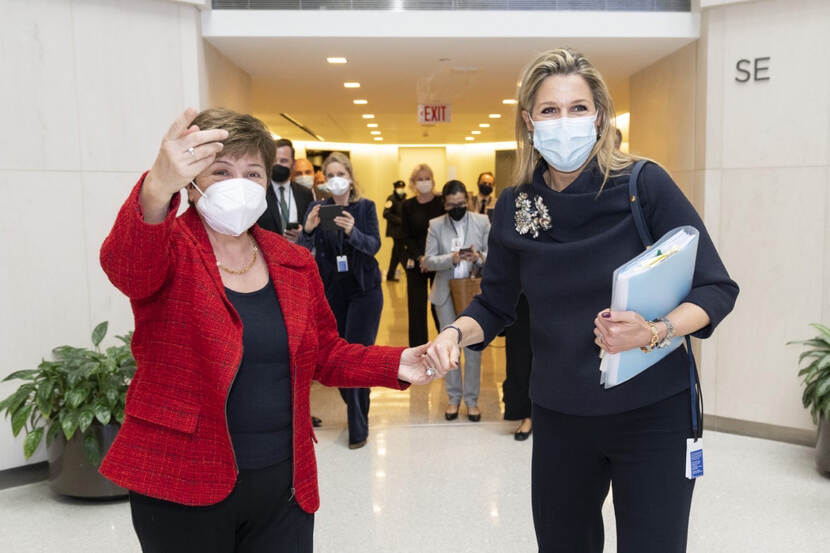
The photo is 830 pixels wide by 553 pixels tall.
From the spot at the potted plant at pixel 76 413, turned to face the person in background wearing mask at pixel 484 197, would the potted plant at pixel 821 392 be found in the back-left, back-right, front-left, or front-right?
front-right

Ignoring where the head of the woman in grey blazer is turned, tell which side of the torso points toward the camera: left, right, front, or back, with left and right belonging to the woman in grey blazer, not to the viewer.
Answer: front

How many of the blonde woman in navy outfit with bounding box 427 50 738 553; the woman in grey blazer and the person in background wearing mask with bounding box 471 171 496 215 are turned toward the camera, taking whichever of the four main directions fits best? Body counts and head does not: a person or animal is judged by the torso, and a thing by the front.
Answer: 3

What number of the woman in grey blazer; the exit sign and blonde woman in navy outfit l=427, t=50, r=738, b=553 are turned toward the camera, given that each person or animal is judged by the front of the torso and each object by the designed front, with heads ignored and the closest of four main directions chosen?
3

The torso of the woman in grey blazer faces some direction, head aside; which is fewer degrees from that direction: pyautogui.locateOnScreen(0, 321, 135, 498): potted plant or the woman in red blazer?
the woman in red blazer

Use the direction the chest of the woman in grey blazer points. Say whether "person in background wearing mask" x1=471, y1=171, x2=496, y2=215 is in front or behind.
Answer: behind

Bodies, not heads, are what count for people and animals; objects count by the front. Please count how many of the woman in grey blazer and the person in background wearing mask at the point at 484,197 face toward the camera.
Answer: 2

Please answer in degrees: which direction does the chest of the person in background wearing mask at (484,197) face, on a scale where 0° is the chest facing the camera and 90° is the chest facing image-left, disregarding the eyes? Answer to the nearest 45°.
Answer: approximately 0°

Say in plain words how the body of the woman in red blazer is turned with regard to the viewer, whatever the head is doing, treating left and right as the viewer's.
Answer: facing the viewer and to the right of the viewer
